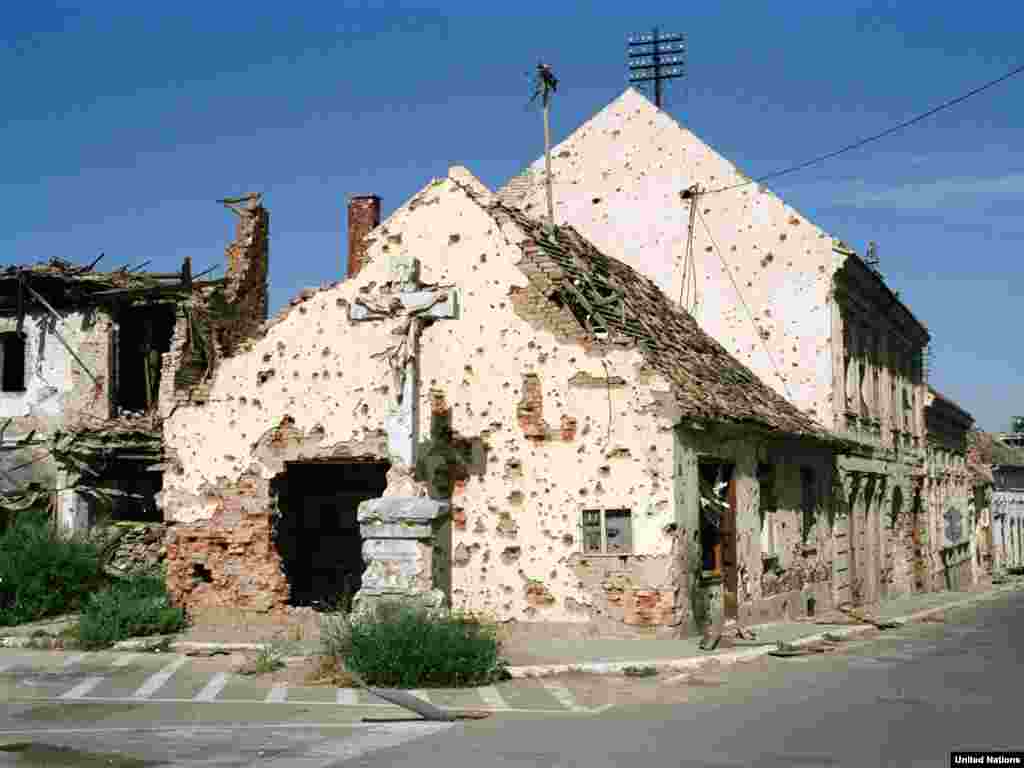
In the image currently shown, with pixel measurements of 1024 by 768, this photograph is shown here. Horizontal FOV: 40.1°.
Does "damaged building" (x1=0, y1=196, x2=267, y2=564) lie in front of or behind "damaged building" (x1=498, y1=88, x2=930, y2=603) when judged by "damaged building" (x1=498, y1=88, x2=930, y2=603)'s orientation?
behind

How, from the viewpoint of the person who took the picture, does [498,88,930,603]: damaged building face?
facing to the right of the viewer

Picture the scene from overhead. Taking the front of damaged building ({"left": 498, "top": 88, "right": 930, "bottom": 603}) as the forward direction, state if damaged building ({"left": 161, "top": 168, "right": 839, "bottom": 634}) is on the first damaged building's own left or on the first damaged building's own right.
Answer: on the first damaged building's own right

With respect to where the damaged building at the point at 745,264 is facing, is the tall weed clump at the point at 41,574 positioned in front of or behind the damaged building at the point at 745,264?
behind
